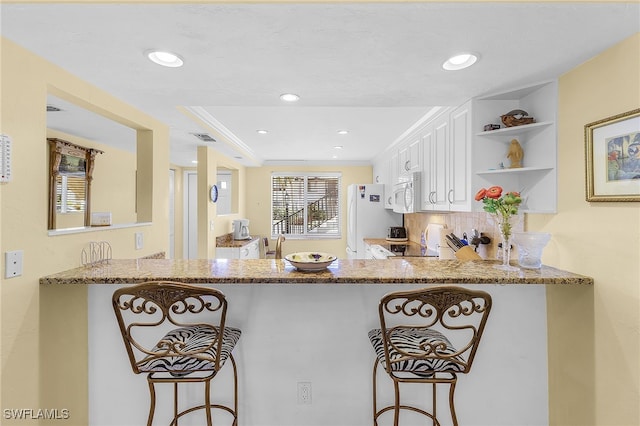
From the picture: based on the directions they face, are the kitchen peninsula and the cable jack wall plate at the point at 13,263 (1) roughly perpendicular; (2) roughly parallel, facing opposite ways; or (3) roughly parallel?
roughly perpendicular

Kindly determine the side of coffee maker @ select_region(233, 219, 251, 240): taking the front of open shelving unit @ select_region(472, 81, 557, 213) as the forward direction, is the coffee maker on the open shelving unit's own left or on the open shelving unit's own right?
on the open shelving unit's own right

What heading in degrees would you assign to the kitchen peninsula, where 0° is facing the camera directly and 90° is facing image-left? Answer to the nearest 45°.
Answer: approximately 0°

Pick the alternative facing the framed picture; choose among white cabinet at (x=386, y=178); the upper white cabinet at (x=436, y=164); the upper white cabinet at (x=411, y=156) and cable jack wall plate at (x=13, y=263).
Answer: the cable jack wall plate

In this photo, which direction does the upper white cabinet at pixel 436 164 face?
to the viewer's left

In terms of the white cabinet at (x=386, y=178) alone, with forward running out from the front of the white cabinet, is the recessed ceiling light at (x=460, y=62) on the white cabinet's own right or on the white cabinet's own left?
on the white cabinet's own left

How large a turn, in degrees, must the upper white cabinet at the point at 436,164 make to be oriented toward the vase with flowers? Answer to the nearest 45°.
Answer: approximately 90° to its left

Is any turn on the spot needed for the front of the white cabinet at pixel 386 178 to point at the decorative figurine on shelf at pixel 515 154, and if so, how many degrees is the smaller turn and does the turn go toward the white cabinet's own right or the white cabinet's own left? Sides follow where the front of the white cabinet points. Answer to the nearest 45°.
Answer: approximately 90° to the white cabinet's own left

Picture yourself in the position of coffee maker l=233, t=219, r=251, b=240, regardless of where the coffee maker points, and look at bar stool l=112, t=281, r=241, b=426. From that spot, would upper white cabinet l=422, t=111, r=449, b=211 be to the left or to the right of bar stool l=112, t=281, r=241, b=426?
left

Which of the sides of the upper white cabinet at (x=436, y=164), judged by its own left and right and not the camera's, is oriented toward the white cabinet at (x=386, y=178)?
right
